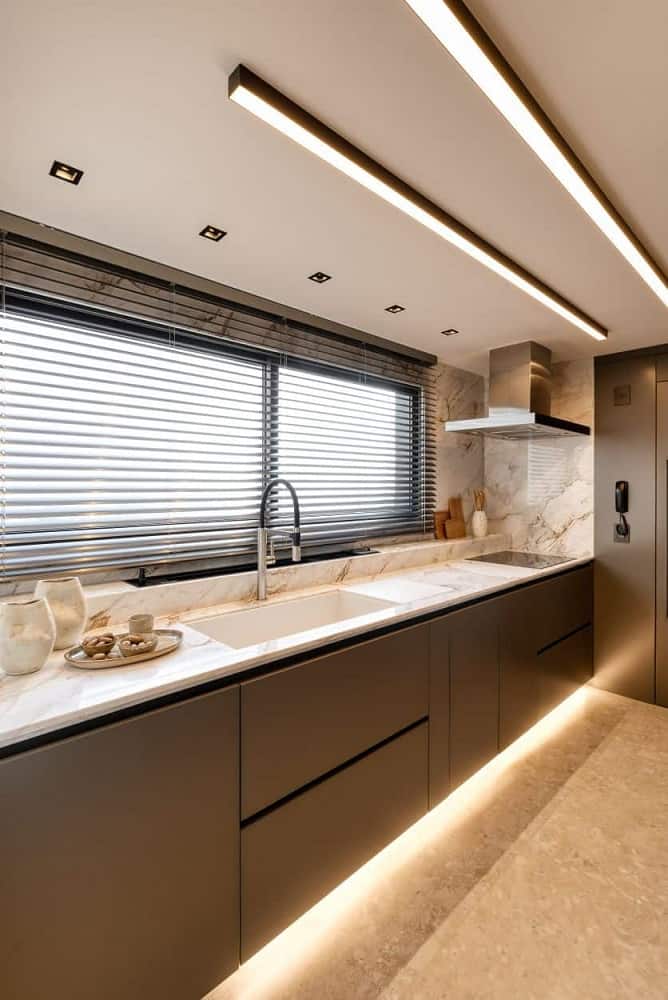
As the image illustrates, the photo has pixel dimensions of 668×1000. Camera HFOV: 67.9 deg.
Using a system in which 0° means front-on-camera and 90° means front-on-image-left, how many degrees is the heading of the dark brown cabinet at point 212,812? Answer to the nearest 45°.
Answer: approximately 315°

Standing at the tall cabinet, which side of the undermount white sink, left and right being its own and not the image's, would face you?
left

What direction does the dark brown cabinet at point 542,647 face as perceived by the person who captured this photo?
facing the viewer and to the right of the viewer

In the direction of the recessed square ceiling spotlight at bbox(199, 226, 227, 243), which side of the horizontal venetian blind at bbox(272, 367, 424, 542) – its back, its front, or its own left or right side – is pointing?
right

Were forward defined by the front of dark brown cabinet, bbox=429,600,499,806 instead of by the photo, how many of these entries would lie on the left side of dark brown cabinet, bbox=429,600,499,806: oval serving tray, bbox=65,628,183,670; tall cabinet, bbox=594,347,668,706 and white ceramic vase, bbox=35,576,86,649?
1

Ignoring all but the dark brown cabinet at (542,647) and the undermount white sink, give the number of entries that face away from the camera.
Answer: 0

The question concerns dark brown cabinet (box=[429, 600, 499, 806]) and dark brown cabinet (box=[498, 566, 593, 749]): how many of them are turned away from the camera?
0

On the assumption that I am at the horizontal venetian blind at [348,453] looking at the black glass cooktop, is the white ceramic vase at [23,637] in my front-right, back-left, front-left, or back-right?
back-right

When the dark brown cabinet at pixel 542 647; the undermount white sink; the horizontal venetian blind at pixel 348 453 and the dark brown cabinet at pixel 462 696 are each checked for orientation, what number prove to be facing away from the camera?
0

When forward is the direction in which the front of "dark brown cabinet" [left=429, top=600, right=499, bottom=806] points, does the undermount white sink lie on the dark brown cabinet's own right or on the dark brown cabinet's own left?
on the dark brown cabinet's own right

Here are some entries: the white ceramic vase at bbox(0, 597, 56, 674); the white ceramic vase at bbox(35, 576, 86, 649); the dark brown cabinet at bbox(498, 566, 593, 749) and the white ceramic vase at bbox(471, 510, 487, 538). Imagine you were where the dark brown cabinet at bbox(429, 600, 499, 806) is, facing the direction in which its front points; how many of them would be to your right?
2
